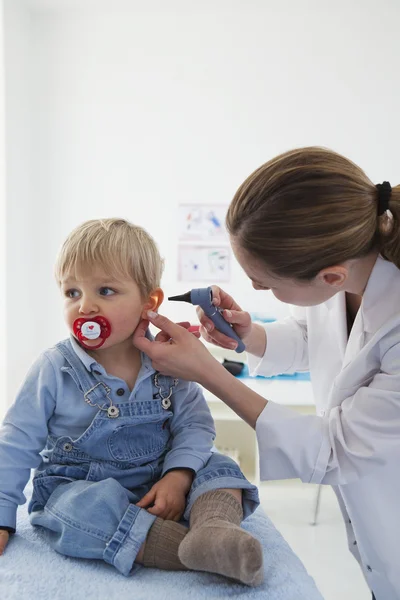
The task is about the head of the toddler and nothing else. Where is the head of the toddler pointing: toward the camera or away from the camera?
toward the camera

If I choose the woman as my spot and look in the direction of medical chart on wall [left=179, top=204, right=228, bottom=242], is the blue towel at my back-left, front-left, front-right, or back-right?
back-left

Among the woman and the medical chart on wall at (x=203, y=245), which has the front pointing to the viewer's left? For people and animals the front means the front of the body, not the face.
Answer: the woman

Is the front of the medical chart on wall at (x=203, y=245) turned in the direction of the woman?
yes

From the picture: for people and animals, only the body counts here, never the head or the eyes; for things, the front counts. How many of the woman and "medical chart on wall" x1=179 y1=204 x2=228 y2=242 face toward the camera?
1

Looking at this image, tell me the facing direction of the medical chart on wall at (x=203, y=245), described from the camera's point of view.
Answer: facing the viewer

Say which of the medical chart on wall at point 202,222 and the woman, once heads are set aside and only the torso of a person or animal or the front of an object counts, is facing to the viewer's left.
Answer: the woman

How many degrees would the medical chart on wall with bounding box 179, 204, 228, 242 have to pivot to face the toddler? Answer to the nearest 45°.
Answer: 0° — it already faces them

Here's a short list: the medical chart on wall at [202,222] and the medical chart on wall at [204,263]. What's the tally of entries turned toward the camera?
2

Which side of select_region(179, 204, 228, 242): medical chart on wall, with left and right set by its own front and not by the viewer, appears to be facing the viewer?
front

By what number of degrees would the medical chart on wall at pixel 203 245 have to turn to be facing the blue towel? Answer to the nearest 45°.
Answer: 0° — it already faces it

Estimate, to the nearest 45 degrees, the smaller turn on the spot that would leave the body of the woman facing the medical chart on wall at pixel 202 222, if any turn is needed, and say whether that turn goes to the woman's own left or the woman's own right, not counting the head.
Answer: approximately 90° to the woman's own right

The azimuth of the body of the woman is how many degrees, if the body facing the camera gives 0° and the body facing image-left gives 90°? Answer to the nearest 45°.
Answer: approximately 90°

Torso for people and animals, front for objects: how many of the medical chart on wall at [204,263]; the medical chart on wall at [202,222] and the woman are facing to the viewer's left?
1

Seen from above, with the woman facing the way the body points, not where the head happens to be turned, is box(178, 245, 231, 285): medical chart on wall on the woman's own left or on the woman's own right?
on the woman's own right
